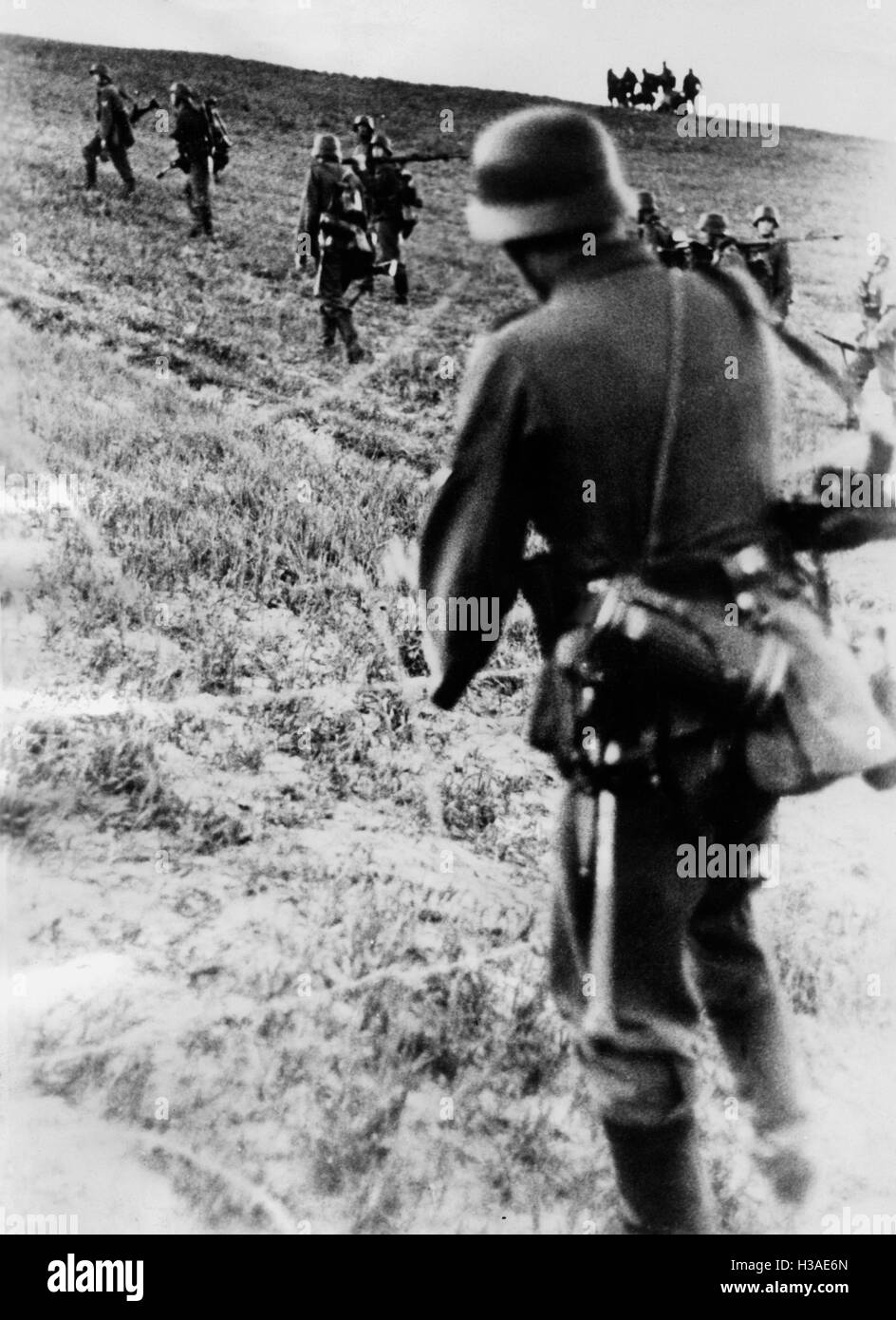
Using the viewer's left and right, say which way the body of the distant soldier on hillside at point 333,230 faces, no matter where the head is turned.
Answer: facing away from the viewer and to the left of the viewer

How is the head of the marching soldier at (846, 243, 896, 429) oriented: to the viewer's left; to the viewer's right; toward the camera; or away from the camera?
to the viewer's left

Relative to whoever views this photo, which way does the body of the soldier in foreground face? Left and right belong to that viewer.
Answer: facing away from the viewer and to the left of the viewer

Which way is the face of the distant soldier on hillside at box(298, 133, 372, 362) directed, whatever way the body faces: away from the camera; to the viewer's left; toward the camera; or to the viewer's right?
away from the camera
